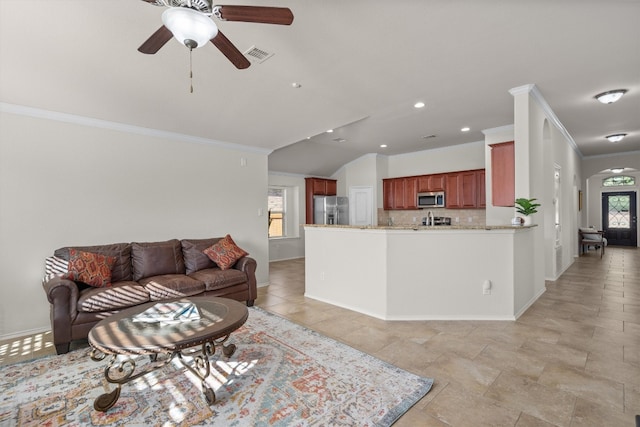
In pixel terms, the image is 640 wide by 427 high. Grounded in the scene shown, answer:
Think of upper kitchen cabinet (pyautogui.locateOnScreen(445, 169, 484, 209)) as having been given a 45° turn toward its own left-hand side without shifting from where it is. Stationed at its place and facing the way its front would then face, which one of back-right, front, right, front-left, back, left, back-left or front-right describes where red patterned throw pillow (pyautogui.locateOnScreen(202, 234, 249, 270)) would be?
front-right

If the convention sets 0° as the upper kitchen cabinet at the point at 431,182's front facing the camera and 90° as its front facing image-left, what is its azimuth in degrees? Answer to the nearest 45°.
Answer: approximately 0°

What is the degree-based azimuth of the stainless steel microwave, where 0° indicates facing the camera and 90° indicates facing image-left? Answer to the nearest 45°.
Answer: approximately 0°

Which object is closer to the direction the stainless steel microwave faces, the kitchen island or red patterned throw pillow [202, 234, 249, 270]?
the kitchen island

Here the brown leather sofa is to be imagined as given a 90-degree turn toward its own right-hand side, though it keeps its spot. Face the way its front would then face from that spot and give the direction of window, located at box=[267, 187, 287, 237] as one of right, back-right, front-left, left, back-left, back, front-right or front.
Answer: back

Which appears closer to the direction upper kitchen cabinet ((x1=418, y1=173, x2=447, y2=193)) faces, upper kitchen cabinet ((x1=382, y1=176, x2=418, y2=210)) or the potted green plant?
the potted green plant

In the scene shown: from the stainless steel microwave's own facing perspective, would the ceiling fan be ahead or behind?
ahead

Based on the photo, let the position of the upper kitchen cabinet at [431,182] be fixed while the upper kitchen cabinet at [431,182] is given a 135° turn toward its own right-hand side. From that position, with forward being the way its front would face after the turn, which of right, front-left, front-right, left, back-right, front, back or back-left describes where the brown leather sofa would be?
left

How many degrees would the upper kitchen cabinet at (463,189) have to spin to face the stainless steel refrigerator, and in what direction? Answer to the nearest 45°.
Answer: approximately 45° to its right

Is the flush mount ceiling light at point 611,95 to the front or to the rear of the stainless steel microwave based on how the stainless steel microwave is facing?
to the front

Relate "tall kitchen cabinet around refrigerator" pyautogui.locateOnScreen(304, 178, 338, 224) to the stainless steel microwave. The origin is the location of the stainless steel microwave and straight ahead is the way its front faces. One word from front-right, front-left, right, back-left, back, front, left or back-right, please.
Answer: right

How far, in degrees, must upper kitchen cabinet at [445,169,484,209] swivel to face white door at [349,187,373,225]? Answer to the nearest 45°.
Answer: approximately 45° to its right
